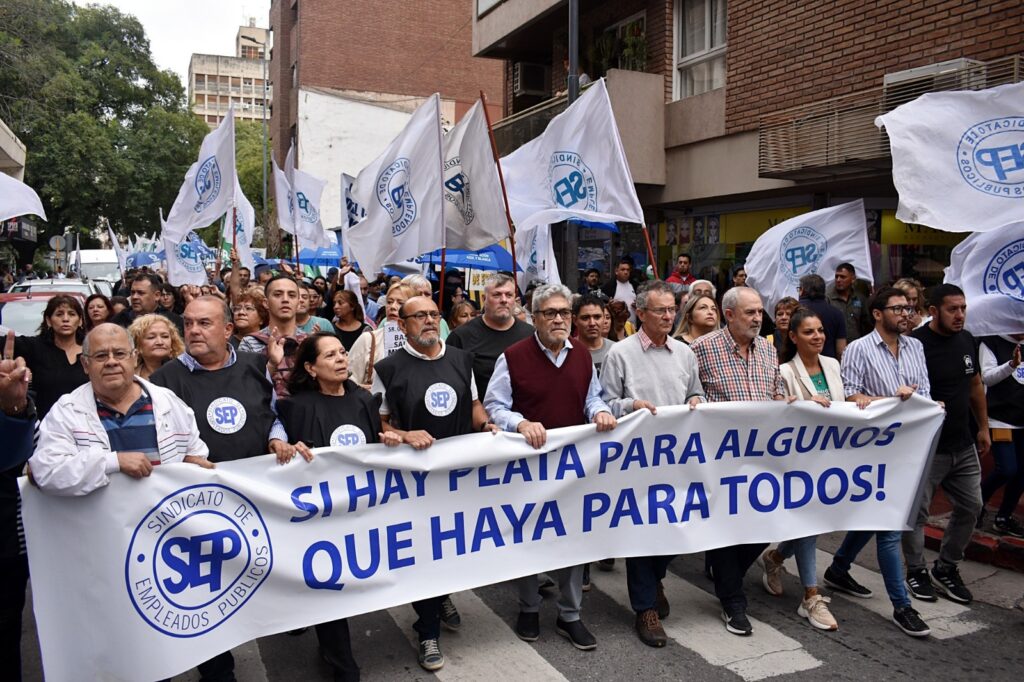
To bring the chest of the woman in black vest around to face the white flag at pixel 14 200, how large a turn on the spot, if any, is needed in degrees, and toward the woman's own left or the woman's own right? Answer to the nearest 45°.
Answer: approximately 180°

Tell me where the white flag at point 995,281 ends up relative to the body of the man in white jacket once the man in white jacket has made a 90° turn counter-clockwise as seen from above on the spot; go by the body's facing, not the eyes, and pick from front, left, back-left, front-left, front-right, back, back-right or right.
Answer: front

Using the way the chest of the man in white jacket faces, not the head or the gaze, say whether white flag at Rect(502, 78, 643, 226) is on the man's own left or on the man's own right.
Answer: on the man's own left

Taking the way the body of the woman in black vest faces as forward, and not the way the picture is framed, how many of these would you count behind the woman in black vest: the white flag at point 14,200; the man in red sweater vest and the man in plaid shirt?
1

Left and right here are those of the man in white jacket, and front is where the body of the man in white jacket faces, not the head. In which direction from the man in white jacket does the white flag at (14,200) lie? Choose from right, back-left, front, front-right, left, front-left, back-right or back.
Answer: back

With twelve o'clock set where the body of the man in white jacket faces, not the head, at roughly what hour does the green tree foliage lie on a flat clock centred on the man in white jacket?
The green tree foliage is roughly at 6 o'clock from the man in white jacket.

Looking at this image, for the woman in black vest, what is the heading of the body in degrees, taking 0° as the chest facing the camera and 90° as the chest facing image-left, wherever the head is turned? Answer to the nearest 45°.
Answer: approximately 315°

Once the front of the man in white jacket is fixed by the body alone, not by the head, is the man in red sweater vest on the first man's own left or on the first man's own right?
on the first man's own left

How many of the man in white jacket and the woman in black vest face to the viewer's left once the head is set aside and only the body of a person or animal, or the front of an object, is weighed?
0

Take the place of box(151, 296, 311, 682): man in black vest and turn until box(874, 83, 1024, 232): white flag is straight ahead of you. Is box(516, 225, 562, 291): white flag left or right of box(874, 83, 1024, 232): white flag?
left

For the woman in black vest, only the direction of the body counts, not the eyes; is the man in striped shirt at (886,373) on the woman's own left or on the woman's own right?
on the woman's own left
